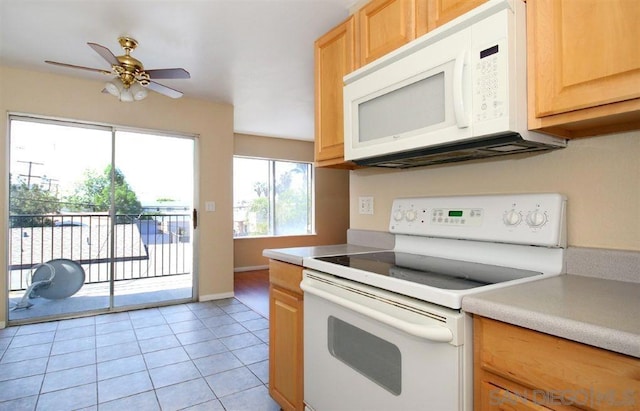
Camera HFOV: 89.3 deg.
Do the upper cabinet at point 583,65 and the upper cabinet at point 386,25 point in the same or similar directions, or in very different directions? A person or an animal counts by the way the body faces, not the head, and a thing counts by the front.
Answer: same or similar directions

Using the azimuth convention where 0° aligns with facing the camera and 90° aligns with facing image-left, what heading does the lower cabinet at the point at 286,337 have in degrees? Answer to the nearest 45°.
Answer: approximately 45°

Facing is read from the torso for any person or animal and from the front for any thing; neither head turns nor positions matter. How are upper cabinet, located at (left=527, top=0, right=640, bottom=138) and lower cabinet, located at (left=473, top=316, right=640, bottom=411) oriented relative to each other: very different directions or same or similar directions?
same or similar directions

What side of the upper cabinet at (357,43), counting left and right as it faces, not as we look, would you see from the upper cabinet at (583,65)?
left

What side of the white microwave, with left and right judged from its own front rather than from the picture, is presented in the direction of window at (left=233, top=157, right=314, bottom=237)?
right

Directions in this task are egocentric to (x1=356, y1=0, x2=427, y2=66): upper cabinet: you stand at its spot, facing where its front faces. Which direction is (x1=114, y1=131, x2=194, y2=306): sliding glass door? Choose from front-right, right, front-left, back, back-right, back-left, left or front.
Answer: right

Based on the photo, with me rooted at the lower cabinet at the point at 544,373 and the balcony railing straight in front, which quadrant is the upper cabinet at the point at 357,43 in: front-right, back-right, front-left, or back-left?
front-right

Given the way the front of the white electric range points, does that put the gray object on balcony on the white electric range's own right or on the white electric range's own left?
on the white electric range's own right

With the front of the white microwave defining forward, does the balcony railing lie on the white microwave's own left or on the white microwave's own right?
on the white microwave's own right

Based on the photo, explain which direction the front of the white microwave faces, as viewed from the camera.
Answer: facing the viewer and to the left of the viewer

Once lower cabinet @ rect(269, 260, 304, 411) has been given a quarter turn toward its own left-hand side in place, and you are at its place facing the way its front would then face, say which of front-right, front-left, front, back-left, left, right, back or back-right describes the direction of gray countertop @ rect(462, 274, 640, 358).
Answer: front
